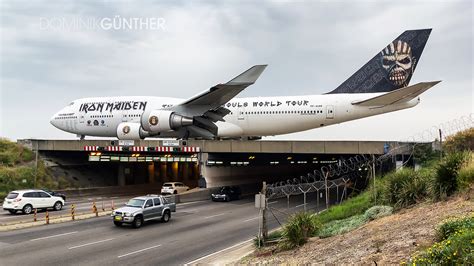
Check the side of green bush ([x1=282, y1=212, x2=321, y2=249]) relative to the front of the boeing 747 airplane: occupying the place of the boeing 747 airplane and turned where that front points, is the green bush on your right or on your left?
on your left

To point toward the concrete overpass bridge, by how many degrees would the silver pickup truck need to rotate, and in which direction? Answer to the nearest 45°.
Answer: approximately 135° to its right

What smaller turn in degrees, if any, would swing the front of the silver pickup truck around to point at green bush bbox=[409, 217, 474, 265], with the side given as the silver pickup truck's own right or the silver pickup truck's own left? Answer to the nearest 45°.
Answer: approximately 45° to the silver pickup truck's own left

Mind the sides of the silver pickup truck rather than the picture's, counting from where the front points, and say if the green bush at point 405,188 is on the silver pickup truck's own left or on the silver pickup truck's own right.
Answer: on the silver pickup truck's own left

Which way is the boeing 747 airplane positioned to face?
to the viewer's left

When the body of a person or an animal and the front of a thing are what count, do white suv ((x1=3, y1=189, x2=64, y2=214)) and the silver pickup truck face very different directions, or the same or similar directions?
very different directions

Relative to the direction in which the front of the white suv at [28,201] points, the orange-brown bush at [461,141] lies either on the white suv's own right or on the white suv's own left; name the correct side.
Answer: on the white suv's own right

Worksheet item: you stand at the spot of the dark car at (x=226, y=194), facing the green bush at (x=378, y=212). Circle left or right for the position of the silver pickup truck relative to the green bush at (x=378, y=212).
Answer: right

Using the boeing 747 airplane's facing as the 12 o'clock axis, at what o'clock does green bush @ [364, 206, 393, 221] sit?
The green bush is roughly at 9 o'clock from the boeing 747 airplane.

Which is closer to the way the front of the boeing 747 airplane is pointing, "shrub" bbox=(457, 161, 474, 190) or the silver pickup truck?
the silver pickup truck
